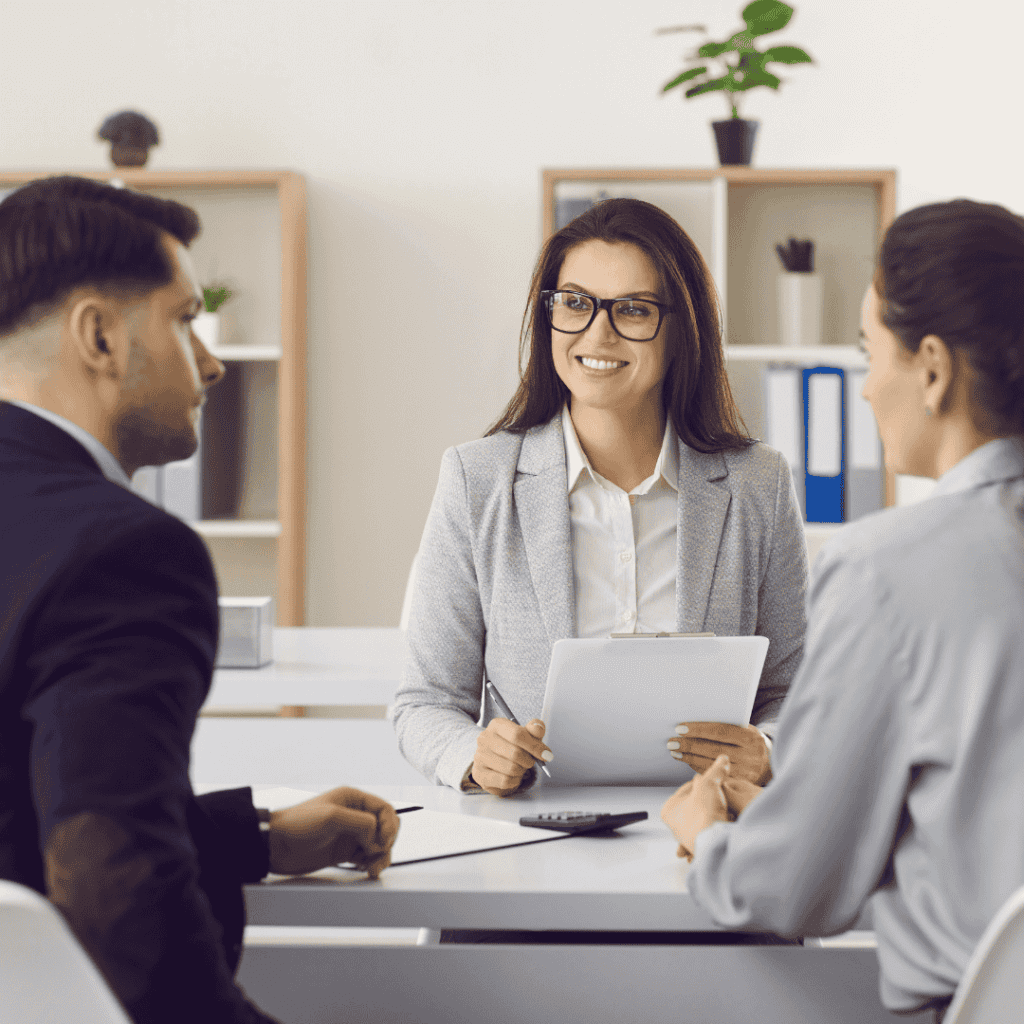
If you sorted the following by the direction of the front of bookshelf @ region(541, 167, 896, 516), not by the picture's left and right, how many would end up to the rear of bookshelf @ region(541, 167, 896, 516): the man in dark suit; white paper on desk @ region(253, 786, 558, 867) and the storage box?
0

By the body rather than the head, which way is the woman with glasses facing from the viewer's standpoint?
toward the camera

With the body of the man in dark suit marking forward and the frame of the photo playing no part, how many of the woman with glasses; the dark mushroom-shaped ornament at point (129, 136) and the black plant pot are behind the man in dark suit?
0

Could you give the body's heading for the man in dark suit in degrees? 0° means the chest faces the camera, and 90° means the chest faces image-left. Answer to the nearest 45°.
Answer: approximately 225°

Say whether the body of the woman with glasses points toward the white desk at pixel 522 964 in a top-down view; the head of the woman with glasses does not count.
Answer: yes

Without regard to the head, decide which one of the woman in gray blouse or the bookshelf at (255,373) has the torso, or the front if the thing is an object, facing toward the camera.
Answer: the bookshelf

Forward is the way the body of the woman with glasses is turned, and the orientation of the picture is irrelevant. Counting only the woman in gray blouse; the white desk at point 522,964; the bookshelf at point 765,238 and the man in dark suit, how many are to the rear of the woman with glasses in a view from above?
1

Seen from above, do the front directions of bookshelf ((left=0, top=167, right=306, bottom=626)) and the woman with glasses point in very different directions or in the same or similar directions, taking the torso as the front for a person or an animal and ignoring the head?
same or similar directions

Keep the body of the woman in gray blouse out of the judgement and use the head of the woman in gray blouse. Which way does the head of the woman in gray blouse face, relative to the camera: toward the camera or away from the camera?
away from the camera

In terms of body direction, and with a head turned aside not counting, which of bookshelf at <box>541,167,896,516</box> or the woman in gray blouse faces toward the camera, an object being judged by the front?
the bookshelf

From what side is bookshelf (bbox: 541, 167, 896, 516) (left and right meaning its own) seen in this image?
front

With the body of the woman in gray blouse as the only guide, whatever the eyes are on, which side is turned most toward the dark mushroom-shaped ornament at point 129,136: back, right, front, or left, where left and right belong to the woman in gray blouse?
front

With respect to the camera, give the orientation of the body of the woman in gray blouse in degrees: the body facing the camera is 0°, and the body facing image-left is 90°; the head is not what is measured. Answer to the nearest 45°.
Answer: approximately 135°
